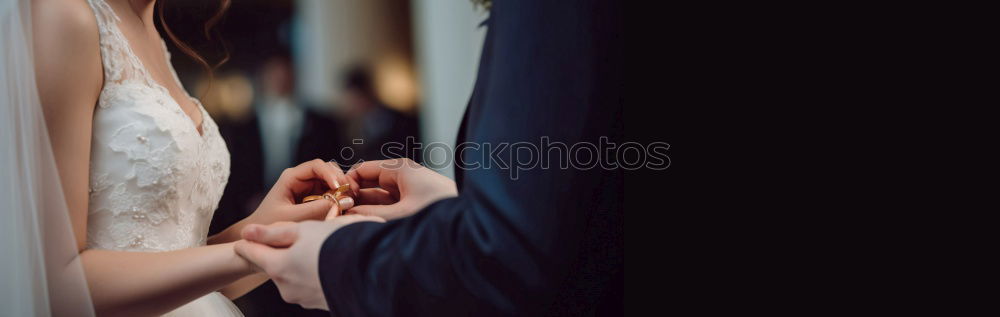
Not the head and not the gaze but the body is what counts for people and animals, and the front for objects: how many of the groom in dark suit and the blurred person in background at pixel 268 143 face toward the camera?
1

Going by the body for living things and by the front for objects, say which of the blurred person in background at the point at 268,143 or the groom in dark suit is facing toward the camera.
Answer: the blurred person in background

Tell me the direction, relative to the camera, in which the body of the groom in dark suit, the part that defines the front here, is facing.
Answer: to the viewer's left

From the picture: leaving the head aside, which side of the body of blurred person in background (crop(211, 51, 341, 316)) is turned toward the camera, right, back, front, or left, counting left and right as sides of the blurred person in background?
front

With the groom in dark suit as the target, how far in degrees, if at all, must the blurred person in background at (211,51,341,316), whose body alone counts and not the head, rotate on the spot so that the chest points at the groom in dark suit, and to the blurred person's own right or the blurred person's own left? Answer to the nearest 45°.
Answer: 0° — they already face them

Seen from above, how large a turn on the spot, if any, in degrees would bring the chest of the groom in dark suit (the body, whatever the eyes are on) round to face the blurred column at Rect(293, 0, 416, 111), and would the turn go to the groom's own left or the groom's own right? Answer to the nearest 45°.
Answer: approximately 90° to the groom's own right

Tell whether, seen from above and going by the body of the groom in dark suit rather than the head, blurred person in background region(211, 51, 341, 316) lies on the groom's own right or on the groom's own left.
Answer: on the groom's own right

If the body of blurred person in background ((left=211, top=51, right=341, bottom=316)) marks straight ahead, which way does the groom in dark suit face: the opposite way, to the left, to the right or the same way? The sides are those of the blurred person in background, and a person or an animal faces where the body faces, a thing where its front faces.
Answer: to the right
